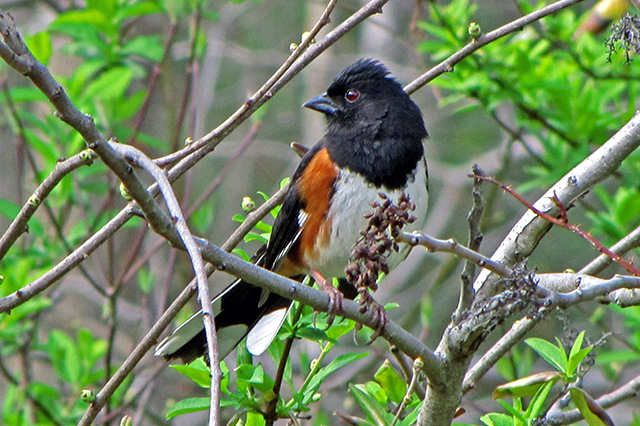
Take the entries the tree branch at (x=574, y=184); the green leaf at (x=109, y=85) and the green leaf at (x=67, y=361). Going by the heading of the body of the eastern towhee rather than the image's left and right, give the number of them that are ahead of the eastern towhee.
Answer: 1

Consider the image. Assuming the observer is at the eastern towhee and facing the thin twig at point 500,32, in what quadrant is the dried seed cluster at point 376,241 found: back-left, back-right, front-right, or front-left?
front-right

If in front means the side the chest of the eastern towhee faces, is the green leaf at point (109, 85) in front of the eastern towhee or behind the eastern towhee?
behind

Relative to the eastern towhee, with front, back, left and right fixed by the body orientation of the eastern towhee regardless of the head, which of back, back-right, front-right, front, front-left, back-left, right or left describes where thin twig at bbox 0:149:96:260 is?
right

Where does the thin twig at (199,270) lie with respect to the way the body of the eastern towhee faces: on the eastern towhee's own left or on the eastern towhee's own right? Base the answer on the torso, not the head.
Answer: on the eastern towhee's own right

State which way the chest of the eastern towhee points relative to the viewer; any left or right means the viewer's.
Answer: facing the viewer and to the right of the viewer

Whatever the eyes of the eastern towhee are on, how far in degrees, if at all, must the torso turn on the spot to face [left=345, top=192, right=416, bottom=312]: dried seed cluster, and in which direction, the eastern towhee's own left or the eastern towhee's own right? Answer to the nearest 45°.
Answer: approximately 45° to the eastern towhee's own right

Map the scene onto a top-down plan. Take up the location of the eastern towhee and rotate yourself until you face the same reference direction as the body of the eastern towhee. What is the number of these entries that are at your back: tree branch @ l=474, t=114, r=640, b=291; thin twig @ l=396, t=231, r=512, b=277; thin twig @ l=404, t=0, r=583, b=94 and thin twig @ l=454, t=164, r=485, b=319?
0

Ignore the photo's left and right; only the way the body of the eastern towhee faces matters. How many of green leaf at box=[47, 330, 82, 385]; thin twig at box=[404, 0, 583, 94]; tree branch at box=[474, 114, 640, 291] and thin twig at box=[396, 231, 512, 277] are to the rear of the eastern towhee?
1

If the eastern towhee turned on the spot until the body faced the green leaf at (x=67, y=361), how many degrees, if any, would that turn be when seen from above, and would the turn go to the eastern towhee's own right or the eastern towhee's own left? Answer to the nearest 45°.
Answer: approximately 180°
